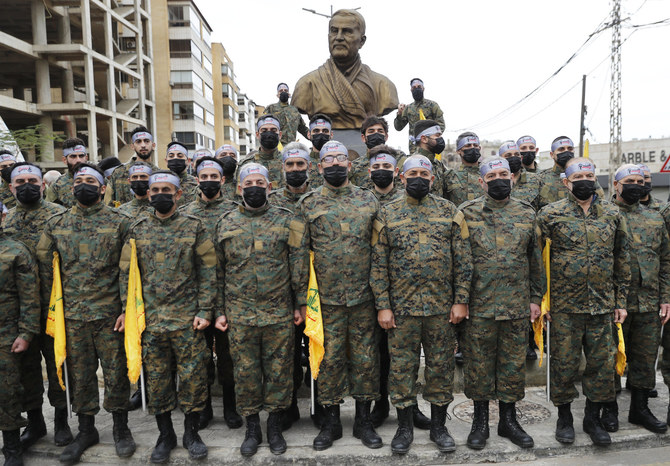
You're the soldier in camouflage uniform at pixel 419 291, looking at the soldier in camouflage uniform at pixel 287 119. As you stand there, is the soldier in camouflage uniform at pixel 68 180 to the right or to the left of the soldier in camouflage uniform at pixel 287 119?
left

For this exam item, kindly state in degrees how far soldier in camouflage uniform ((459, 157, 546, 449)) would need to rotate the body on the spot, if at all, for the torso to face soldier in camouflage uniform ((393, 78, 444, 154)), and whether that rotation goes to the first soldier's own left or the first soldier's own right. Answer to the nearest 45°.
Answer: approximately 180°

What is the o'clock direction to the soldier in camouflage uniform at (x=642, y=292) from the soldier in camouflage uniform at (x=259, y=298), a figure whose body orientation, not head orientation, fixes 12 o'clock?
the soldier in camouflage uniform at (x=642, y=292) is roughly at 9 o'clock from the soldier in camouflage uniform at (x=259, y=298).

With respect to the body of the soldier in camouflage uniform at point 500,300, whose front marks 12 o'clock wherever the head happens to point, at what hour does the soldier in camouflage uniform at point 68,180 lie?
the soldier in camouflage uniform at point 68,180 is roughly at 3 o'clock from the soldier in camouflage uniform at point 500,300.

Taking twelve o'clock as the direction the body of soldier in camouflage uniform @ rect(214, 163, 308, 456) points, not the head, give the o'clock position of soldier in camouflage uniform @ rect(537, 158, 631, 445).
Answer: soldier in camouflage uniform @ rect(537, 158, 631, 445) is roughly at 9 o'clock from soldier in camouflage uniform @ rect(214, 163, 308, 456).

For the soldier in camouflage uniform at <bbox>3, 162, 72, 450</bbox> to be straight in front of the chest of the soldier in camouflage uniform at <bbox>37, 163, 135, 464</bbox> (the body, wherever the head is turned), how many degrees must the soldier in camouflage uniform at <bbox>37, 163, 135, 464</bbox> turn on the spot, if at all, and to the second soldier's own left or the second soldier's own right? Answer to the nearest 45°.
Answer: approximately 135° to the second soldier's own right

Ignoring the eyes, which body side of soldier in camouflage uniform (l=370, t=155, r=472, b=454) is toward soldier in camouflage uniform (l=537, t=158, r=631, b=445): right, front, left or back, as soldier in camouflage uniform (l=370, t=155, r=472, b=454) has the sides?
left

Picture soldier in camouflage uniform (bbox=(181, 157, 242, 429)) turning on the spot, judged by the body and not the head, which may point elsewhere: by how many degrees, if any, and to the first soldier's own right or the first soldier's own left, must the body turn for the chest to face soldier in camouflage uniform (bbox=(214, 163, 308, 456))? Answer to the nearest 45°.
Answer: approximately 45° to the first soldier's own left

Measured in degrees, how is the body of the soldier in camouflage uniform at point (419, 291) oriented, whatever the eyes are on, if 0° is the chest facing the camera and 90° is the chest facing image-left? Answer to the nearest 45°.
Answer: approximately 0°
